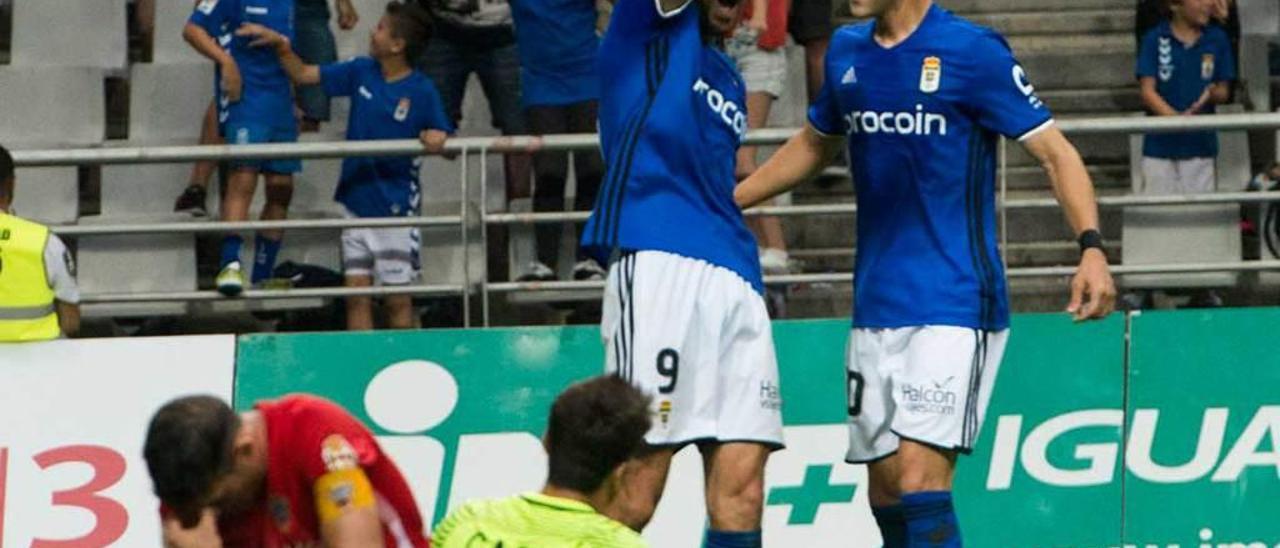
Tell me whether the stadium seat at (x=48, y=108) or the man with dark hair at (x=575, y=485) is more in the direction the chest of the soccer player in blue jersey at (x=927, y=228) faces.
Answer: the man with dark hair

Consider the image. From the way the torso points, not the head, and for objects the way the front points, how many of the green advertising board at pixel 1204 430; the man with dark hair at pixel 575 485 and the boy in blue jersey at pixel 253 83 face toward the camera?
2

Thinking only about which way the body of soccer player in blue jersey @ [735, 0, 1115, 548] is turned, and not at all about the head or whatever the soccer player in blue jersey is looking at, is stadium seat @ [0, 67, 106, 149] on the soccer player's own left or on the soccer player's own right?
on the soccer player's own right

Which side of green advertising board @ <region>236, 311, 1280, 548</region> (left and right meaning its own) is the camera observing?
front

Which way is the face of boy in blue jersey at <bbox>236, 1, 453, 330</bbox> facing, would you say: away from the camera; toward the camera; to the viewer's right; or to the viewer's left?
to the viewer's left

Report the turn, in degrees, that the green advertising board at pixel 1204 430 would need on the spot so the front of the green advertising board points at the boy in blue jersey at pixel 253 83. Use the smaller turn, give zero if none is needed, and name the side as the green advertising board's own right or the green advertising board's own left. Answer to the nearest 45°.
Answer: approximately 90° to the green advertising board's own right

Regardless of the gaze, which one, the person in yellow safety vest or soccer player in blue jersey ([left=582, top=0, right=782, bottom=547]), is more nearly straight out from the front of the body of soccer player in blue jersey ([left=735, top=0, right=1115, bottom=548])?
the soccer player in blue jersey

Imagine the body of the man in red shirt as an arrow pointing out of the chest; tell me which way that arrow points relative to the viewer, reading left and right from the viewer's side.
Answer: facing the viewer and to the left of the viewer

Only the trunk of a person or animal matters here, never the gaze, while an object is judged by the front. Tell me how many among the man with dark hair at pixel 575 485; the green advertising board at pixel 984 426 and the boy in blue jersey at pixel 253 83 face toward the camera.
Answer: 2

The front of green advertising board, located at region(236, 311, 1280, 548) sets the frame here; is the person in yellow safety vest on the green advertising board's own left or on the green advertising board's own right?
on the green advertising board's own right

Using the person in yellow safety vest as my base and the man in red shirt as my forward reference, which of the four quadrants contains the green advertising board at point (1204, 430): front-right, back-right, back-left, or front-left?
front-left

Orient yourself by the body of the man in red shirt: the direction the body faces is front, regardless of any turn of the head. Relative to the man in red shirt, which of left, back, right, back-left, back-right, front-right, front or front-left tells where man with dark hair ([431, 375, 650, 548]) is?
left
